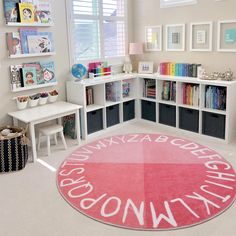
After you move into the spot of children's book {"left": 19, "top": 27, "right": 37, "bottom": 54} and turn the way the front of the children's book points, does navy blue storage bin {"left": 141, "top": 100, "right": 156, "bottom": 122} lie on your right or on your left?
on your left

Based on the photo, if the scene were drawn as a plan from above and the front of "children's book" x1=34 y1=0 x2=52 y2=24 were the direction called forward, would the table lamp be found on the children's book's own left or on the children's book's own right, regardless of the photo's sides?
on the children's book's own left

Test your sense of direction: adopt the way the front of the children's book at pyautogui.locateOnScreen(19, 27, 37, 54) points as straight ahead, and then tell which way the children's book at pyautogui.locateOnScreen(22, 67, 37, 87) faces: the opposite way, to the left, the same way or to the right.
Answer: the same way

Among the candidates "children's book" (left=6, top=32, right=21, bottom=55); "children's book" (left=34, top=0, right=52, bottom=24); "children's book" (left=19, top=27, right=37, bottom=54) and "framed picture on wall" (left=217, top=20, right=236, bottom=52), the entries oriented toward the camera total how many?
4

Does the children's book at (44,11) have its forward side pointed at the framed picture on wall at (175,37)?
no

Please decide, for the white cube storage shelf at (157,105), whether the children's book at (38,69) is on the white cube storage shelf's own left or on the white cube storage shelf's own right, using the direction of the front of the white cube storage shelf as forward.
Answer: on the white cube storage shelf's own right

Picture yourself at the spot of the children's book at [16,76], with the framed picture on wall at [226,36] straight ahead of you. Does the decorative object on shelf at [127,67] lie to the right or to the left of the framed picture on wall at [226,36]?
left

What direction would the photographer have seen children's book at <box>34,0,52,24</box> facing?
facing the viewer

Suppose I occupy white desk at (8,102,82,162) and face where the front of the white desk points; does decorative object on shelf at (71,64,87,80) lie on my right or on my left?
on my left

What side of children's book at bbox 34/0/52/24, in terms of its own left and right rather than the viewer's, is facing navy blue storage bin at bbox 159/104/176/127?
left

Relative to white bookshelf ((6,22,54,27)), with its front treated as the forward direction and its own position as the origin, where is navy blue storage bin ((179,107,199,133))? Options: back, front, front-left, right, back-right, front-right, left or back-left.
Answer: left

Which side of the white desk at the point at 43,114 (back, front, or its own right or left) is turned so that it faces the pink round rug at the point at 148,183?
front

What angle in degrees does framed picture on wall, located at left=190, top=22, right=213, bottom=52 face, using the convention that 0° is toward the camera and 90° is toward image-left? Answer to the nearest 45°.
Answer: approximately 45°

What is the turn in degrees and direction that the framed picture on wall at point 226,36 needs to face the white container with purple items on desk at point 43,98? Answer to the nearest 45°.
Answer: approximately 90° to its right

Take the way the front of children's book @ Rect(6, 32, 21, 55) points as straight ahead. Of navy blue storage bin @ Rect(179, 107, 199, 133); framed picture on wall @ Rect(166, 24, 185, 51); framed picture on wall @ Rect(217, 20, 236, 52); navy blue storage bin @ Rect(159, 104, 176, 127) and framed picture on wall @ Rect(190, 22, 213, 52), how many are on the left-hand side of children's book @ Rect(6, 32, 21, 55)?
5

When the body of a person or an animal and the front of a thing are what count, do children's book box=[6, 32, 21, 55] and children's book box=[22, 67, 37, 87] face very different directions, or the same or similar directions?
same or similar directions
